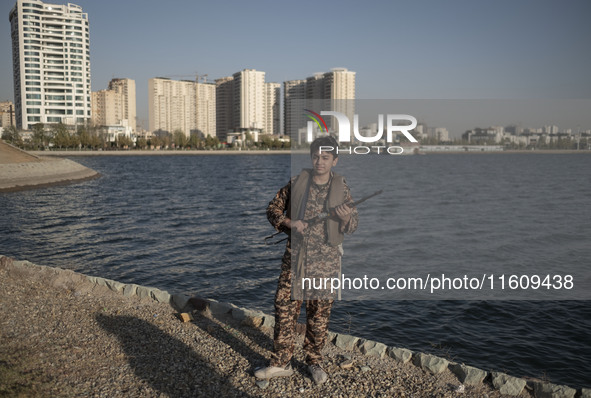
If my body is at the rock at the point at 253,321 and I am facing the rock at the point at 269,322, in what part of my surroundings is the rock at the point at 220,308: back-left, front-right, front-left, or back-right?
back-left

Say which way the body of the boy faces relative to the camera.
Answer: toward the camera

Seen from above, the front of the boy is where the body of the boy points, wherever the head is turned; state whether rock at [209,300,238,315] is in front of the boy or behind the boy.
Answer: behind

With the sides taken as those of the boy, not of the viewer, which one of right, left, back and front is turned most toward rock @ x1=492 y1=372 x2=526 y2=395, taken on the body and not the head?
left

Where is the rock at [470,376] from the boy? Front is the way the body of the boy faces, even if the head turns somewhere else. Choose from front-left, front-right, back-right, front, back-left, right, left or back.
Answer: left

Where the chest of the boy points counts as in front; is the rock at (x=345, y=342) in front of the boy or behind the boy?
behind

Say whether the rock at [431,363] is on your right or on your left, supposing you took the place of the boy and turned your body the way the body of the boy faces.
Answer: on your left

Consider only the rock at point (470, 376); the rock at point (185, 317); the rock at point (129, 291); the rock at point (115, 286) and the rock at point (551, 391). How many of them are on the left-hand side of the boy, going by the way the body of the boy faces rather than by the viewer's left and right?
2

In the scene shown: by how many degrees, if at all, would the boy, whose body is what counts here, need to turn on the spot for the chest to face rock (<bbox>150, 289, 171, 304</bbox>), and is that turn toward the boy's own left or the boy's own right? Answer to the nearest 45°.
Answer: approximately 135° to the boy's own right
